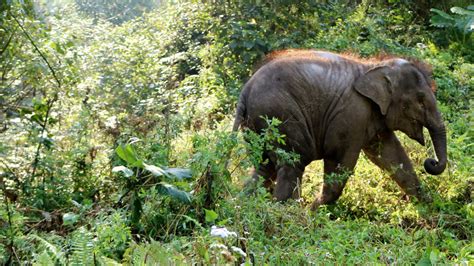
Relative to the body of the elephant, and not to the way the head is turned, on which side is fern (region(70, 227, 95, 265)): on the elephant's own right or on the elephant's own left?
on the elephant's own right

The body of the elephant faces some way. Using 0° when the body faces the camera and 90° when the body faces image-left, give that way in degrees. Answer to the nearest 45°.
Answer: approximately 270°

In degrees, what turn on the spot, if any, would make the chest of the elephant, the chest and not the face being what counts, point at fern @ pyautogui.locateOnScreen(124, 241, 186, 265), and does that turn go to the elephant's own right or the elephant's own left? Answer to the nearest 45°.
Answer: approximately 90° to the elephant's own right
